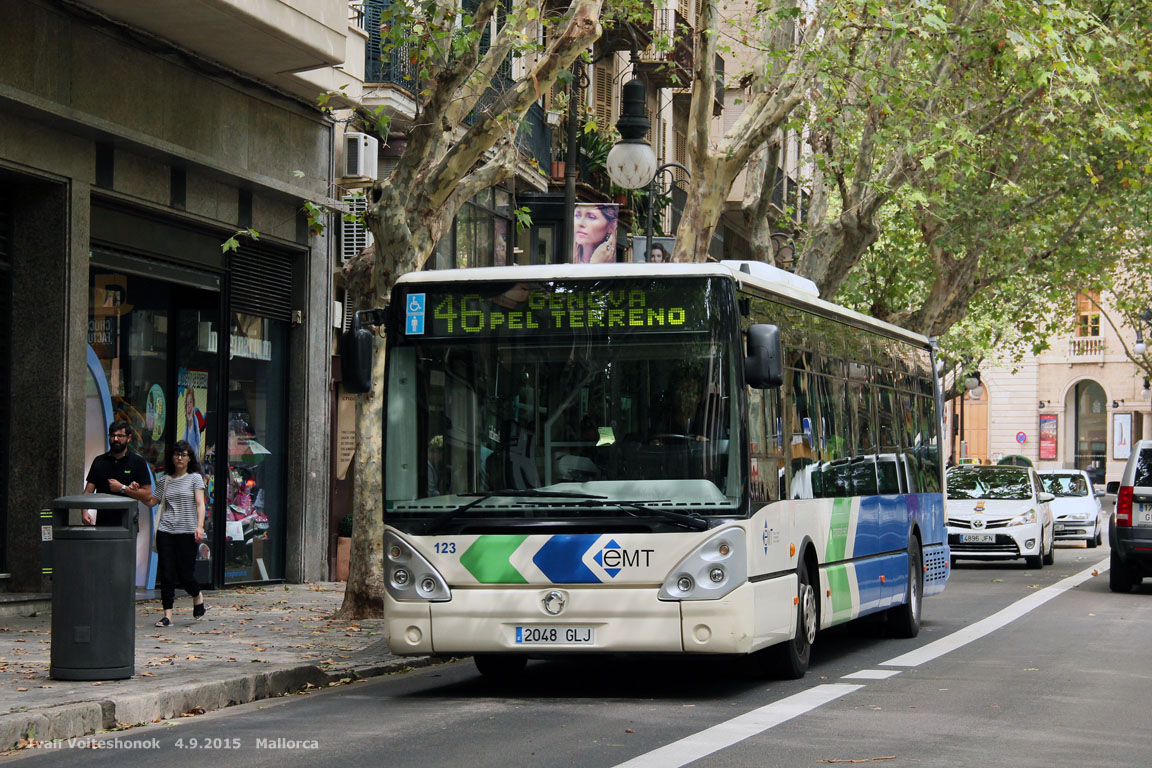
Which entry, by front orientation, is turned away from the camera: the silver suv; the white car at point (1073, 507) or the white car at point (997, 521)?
the silver suv

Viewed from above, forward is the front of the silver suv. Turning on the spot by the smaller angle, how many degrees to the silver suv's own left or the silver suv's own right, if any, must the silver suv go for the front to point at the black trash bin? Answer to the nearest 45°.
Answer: approximately 135° to the silver suv's own left

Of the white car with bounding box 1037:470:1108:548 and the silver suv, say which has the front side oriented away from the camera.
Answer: the silver suv

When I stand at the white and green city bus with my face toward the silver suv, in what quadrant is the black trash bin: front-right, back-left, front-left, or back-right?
back-left

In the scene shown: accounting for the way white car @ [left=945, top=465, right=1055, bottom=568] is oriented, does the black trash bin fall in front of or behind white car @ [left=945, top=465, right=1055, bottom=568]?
in front

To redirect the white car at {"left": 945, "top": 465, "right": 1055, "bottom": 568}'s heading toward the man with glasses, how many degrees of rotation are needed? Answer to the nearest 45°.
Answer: approximately 45° to its right

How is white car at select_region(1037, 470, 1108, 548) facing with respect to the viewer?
toward the camera

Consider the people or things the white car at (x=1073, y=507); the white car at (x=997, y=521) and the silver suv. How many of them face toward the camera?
2

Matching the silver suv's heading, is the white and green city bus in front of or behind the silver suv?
behind

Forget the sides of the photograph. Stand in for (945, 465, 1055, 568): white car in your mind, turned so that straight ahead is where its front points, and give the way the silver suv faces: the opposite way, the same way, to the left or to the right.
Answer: the opposite way

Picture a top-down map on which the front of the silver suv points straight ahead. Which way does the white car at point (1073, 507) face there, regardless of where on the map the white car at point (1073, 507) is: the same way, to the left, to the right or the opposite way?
the opposite way

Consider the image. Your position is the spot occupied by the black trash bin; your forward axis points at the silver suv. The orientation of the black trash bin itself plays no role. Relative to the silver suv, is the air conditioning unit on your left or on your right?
left

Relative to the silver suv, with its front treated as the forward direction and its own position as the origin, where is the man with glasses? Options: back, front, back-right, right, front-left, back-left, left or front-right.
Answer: back-left

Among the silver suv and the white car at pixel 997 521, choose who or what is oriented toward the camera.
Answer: the white car

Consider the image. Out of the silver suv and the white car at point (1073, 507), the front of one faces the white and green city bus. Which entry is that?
the white car

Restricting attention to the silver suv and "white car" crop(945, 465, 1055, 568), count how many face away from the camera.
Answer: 1

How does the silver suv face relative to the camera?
away from the camera

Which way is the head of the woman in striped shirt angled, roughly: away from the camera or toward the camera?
toward the camera

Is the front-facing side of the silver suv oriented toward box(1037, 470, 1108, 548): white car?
yes

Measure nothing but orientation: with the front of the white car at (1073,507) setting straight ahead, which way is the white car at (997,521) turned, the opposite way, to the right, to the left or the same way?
the same way
